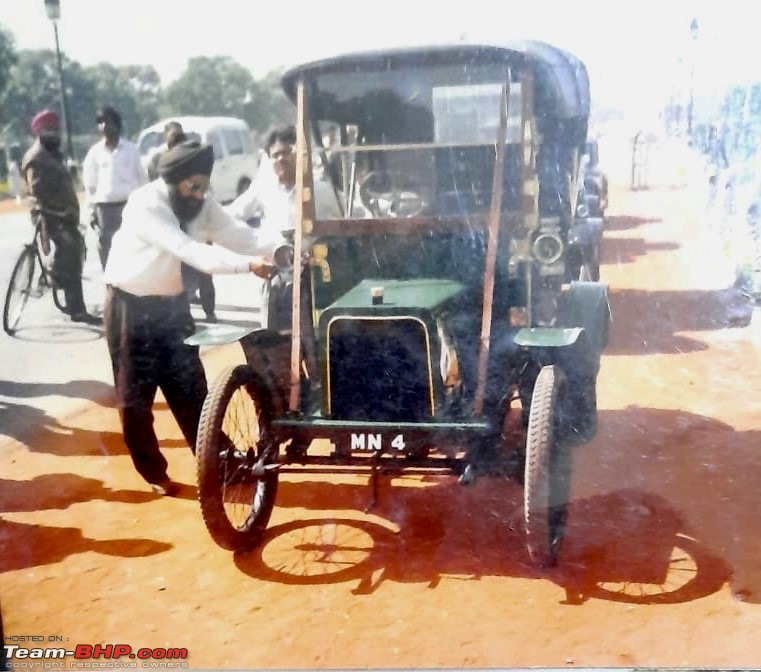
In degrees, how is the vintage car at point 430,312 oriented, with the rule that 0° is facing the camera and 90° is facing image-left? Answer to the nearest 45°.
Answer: approximately 0°

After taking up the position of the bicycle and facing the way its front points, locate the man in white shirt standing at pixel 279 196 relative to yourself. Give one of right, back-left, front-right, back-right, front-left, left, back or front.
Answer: back-left

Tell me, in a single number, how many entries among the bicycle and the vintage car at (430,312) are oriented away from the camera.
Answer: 0

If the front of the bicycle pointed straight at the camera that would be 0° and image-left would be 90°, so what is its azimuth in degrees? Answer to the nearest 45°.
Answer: approximately 45°

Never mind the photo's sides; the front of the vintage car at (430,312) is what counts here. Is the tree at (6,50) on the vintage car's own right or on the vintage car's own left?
on the vintage car's own right
